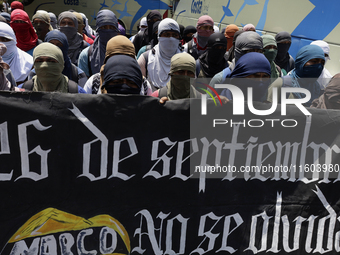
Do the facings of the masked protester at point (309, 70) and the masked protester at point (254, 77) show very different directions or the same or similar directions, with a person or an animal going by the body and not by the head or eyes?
same or similar directions

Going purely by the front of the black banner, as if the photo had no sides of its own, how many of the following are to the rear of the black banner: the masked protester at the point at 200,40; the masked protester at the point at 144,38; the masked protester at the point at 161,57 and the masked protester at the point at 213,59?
4

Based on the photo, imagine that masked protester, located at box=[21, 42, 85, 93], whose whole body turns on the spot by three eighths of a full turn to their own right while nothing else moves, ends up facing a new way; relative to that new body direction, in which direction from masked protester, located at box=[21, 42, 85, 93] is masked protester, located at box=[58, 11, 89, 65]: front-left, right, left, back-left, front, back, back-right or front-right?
front-right

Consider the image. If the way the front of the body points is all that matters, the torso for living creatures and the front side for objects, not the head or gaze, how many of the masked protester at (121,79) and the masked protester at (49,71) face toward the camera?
2

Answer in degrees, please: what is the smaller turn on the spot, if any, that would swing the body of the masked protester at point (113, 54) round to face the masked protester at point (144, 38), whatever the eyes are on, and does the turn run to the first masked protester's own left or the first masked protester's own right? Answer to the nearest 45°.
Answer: approximately 180°

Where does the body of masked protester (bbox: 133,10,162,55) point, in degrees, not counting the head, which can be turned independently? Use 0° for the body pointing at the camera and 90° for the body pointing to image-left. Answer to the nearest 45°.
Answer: approximately 315°

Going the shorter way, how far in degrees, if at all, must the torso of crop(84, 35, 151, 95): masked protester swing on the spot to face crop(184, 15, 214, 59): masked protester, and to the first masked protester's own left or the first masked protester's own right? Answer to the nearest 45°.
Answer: approximately 135° to the first masked protester's own left

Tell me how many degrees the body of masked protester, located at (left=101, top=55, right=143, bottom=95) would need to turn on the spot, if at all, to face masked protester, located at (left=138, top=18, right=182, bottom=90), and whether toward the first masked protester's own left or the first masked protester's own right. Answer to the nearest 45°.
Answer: approximately 180°

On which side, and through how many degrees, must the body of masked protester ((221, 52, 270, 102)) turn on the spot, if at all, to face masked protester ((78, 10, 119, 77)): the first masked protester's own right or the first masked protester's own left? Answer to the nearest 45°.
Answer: approximately 180°

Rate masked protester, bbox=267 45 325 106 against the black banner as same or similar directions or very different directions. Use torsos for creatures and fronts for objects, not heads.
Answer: same or similar directions

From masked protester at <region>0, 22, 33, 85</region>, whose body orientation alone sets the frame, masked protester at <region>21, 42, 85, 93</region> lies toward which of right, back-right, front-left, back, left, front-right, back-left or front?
front-left

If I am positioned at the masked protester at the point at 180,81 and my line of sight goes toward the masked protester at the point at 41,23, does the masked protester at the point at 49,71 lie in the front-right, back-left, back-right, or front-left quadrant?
front-left

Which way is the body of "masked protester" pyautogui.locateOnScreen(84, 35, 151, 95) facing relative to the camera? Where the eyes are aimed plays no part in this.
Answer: toward the camera

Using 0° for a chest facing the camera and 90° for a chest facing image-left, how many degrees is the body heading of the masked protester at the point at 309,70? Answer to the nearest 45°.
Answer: approximately 315°

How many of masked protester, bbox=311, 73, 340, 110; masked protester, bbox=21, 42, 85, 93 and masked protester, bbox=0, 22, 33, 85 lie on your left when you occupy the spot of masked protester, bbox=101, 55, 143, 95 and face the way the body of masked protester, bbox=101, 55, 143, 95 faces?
1
